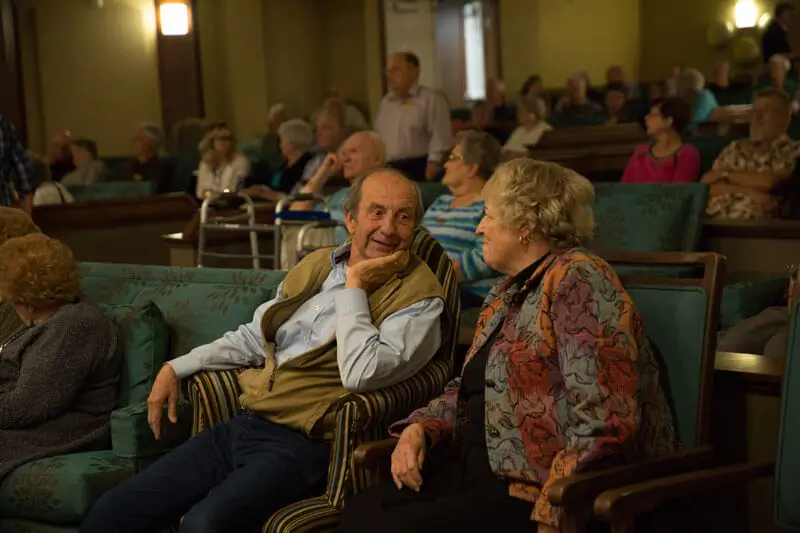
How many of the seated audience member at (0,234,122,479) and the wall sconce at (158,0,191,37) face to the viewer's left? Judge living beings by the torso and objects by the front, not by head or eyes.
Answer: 1

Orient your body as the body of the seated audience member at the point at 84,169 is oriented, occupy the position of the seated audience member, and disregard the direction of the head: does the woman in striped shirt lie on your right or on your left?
on your left

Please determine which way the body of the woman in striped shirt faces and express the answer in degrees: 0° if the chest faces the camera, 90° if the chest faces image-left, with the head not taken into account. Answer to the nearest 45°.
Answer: approximately 45°

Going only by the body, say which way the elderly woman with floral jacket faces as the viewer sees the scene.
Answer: to the viewer's left

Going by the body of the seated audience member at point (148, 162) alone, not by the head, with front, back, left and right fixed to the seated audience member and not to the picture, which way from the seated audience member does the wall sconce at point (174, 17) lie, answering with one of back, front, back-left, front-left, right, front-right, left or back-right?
back-right

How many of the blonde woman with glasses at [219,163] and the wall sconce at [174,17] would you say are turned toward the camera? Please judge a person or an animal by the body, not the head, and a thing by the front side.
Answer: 2

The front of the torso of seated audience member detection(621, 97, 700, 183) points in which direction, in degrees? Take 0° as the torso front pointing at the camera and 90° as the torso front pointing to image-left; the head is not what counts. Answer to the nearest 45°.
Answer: approximately 45°

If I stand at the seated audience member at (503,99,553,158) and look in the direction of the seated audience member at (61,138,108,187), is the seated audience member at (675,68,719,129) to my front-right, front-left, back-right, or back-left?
back-right

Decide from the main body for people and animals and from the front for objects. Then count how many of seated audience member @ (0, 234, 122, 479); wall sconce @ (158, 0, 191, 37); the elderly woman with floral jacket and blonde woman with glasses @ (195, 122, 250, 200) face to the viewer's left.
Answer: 2

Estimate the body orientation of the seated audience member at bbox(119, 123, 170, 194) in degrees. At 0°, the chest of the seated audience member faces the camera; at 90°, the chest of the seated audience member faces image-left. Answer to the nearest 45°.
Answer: approximately 45°

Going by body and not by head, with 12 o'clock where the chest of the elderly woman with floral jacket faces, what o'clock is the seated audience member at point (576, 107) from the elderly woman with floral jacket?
The seated audience member is roughly at 3 o'clock from the elderly woman with floral jacket.

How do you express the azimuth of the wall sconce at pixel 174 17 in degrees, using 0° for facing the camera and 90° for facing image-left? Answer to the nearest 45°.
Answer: approximately 0°
